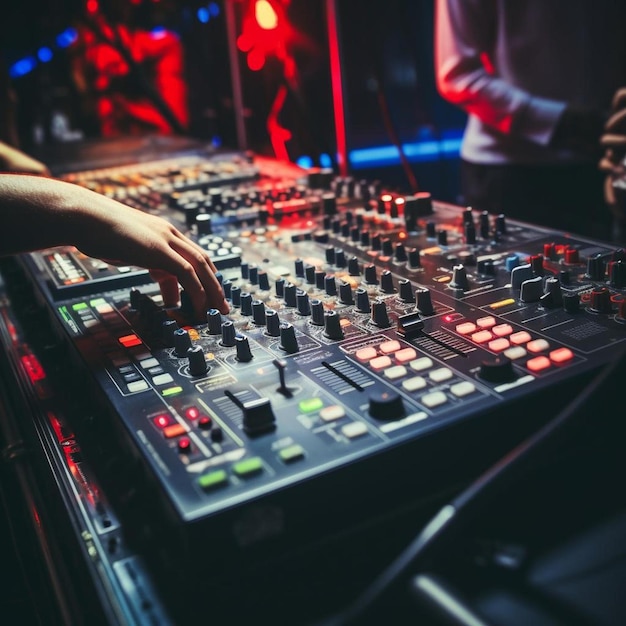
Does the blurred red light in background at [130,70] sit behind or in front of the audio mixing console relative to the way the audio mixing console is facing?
behind

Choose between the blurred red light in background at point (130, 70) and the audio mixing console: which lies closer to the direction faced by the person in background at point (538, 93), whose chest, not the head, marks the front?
the audio mixing console

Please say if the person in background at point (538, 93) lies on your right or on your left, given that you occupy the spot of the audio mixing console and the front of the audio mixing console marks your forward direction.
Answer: on your left

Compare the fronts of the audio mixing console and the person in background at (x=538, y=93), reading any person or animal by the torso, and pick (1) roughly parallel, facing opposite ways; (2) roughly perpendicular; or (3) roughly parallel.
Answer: roughly parallel

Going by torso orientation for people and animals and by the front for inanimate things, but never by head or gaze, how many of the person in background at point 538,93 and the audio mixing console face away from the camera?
0

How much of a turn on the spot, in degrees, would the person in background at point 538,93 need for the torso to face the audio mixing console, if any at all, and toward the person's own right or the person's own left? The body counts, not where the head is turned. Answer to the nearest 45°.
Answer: approximately 45° to the person's own right

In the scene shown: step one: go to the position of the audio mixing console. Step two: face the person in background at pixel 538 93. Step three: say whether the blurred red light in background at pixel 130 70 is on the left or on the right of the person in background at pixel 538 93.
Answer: left
